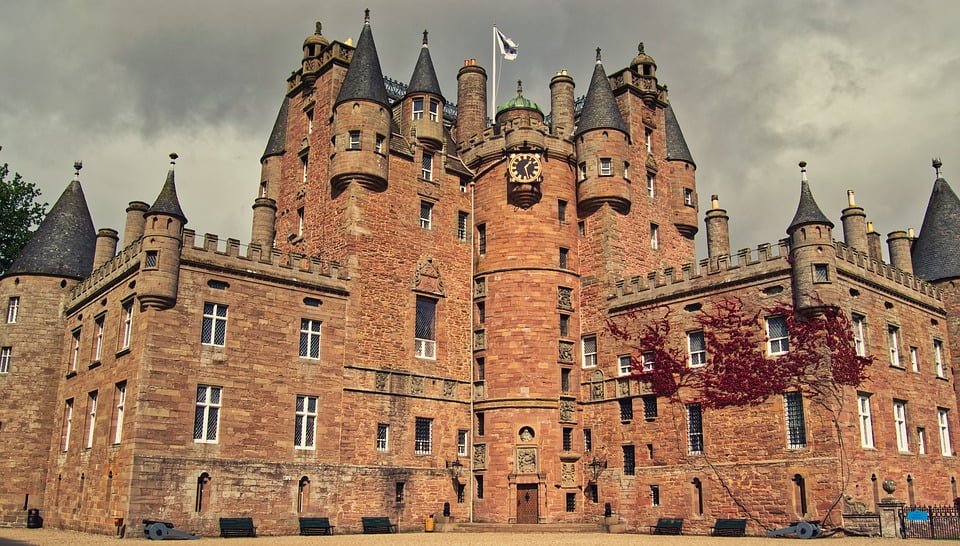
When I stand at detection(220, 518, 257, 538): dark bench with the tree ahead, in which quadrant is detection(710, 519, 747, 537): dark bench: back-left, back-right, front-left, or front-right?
back-right

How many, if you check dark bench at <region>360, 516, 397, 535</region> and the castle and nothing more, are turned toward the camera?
2

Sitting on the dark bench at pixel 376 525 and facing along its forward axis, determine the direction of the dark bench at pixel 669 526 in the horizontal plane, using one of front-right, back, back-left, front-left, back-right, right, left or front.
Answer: left

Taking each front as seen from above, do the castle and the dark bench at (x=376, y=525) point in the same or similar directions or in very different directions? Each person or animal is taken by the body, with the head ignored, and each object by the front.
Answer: same or similar directions

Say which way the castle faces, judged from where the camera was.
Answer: facing the viewer

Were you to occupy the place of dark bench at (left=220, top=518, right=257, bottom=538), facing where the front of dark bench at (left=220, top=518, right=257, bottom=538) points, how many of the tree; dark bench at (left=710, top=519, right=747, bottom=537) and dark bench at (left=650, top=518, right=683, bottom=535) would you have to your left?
2

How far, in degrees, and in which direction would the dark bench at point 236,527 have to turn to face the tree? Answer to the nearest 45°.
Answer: approximately 135° to its right

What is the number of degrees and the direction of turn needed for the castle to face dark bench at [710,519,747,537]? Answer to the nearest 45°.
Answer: approximately 90° to its left

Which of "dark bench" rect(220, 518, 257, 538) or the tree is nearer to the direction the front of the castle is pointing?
the dark bench

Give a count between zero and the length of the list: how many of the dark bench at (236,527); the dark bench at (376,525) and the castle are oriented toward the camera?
3

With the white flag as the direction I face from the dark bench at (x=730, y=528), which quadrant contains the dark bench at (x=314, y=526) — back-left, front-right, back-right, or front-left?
front-left

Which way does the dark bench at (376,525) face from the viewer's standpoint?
toward the camera

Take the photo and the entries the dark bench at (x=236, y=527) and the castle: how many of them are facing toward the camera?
2
